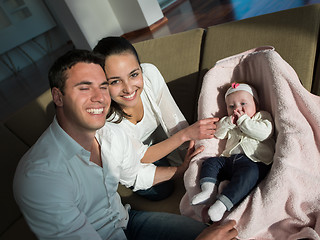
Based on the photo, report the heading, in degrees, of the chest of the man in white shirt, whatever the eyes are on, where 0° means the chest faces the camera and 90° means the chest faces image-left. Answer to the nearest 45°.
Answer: approximately 315°

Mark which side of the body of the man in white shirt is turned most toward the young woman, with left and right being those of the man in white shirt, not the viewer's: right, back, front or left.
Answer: left

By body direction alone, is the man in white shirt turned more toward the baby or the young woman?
the baby

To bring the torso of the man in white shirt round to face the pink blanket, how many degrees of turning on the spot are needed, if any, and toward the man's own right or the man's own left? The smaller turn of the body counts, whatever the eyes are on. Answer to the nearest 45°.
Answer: approximately 45° to the man's own left
